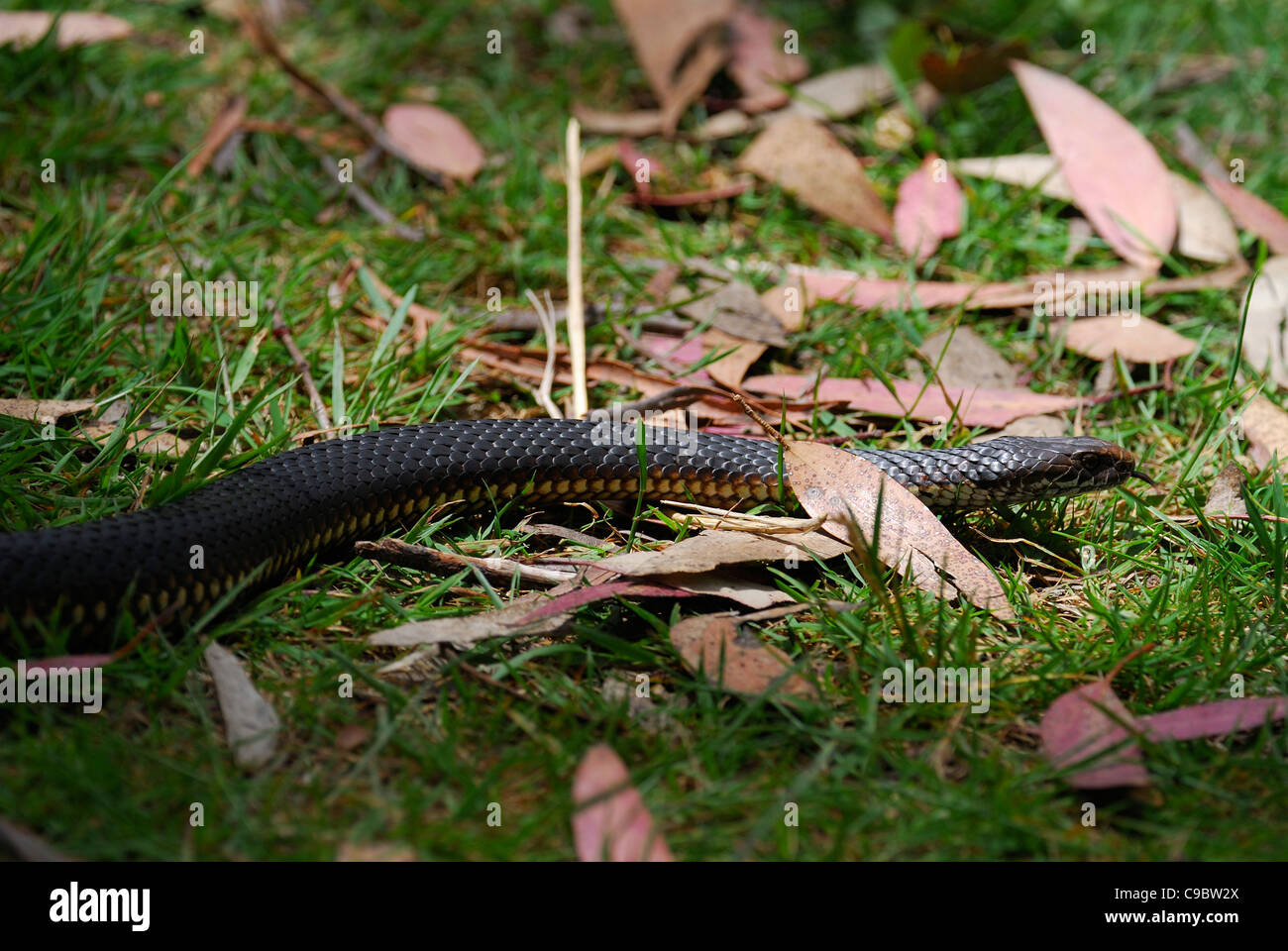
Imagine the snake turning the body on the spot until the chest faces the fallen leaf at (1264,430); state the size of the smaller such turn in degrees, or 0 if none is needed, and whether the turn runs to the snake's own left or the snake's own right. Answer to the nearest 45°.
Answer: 0° — it already faces it

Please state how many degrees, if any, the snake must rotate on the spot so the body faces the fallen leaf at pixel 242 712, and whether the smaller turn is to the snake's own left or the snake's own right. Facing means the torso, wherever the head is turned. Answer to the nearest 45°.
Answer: approximately 90° to the snake's own right

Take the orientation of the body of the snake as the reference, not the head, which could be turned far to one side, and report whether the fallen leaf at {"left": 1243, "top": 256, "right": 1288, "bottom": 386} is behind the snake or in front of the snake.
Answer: in front

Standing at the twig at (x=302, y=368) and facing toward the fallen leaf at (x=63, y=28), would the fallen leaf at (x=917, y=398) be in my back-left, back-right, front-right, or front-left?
back-right

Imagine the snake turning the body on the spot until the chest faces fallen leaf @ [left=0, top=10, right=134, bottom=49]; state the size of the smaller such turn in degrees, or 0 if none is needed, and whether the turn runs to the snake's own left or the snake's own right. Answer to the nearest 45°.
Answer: approximately 135° to the snake's own left

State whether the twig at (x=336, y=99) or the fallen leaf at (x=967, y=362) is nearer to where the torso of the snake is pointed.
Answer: the fallen leaf

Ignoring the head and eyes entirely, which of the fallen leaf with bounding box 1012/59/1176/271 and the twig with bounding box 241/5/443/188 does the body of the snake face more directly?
the fallen leaf

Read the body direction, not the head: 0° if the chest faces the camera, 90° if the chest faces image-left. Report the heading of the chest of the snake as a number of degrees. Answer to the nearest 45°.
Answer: approximately 270°

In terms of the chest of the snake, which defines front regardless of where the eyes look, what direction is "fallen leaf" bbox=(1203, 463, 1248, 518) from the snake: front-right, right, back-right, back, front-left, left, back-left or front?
front

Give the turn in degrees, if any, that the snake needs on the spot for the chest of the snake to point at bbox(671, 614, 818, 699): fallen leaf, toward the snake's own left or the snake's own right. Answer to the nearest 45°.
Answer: approximately 45° to the snake's own right
